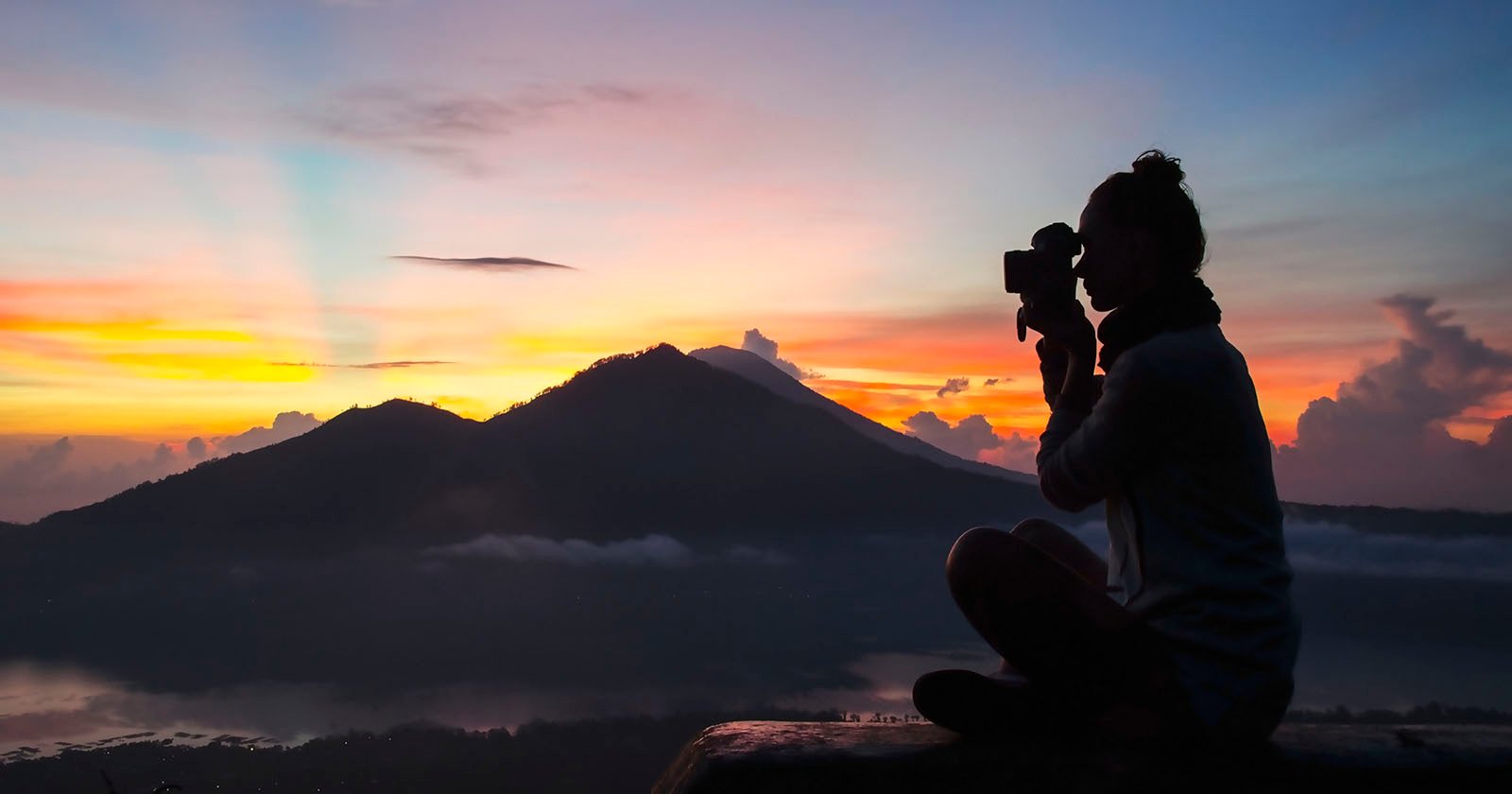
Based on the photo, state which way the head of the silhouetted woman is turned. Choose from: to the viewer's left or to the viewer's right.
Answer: to the viewer's left

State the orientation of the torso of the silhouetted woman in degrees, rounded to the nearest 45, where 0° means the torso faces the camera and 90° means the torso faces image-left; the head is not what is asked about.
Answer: approximately 90°
